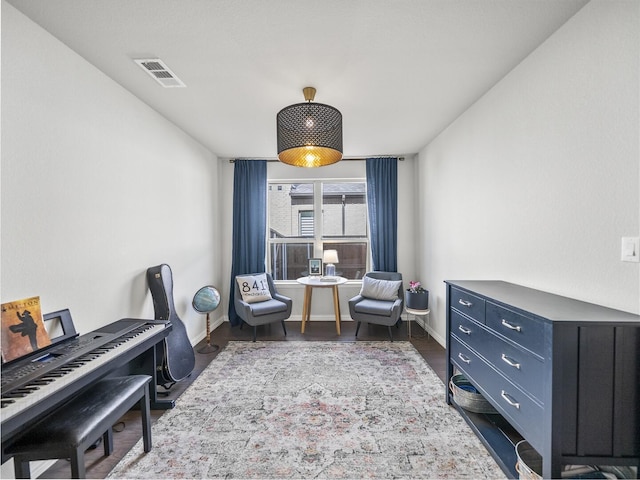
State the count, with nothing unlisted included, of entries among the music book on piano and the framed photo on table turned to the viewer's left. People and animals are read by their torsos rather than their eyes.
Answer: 0

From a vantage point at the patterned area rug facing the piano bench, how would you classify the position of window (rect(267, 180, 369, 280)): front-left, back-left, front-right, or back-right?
back-right

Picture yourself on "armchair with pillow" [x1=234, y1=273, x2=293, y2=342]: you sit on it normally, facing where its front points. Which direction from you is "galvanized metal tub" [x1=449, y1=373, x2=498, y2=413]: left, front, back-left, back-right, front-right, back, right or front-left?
front

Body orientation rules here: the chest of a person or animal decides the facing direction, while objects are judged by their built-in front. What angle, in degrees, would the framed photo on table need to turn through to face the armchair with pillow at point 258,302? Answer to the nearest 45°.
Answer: approximately 45° to its right

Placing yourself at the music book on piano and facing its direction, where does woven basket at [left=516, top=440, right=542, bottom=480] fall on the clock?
The woven basket is roughly at 12 o'clock from the music book on piano.

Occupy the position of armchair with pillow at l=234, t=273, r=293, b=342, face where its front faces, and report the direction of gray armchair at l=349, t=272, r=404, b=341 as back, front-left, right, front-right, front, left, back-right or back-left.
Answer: front-left

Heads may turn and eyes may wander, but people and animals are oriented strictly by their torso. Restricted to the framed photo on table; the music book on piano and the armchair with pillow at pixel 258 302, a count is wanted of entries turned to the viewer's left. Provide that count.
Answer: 0

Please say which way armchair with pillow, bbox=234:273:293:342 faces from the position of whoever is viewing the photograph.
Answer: facing the viewer and to the right of the viewer

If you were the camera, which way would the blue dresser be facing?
facing the viewer and to the left of the viewer

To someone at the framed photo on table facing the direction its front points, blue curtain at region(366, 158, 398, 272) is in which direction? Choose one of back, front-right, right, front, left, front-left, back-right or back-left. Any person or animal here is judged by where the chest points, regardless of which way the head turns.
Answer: left

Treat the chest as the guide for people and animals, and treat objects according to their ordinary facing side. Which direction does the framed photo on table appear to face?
toward the camera

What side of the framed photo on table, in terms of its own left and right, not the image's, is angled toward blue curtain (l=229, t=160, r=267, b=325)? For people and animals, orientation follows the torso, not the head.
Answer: right

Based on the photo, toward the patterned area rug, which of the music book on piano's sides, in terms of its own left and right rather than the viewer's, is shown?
front
